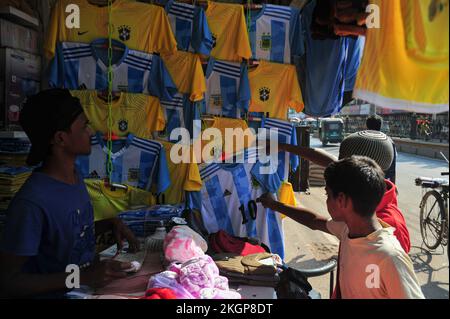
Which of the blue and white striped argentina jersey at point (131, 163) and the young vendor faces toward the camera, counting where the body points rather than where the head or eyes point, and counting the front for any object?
the blue and white striped argentina jersey

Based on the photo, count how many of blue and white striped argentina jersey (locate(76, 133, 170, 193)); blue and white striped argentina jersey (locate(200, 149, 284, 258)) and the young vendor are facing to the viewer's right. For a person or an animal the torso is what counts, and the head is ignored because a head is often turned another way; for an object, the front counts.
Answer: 1

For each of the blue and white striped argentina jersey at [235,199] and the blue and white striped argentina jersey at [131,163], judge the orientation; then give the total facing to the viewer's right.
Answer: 0

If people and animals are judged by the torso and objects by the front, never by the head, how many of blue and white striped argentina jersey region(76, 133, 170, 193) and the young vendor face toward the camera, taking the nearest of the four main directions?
1

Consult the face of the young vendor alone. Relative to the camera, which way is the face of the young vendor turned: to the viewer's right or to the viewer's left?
to the viewer's right

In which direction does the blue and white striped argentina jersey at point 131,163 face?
toward the camera

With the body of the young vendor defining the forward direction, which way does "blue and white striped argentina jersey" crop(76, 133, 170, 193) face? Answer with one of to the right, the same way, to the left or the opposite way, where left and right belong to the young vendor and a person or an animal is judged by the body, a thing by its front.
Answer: to the right

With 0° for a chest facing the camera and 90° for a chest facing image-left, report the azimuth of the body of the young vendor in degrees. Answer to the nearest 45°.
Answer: approximately 270°

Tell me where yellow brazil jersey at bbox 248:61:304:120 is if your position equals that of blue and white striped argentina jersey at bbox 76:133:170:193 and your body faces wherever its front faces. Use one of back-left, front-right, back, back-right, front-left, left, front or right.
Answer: left

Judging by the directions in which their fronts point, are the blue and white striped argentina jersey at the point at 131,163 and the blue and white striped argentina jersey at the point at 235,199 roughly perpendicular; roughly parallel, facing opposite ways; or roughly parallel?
roughly parallel
